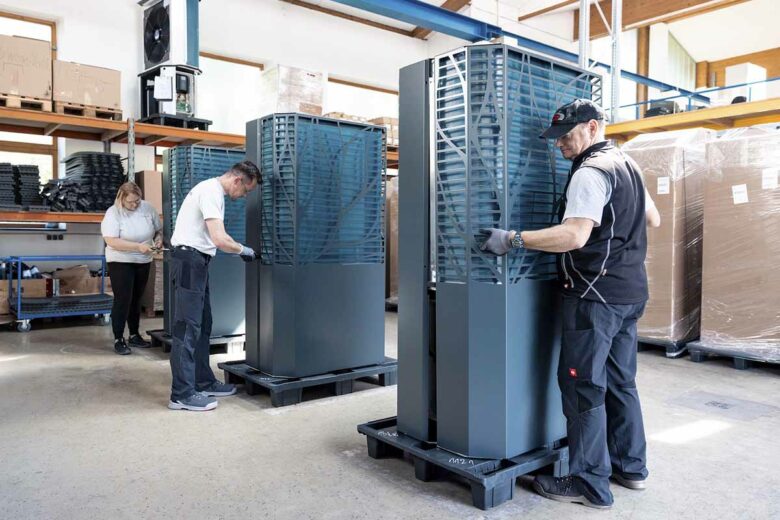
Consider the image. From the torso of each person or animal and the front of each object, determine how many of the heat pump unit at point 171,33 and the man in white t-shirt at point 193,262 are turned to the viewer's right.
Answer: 1

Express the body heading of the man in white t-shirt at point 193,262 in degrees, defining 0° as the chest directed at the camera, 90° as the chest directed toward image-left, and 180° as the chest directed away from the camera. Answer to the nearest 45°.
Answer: approximately 270°

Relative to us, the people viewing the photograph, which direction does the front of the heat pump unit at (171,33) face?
facing the viewer and to the left of the viewer

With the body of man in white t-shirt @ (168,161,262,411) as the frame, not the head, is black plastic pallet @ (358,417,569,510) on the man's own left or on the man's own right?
on the man's own right

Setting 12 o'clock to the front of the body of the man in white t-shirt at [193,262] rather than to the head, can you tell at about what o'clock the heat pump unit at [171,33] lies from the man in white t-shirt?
The heat pump unit is roughly at 9 o'clock from the man in white t-shirt.

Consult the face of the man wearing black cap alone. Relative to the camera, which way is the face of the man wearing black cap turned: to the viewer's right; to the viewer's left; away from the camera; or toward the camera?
to the viewer's left

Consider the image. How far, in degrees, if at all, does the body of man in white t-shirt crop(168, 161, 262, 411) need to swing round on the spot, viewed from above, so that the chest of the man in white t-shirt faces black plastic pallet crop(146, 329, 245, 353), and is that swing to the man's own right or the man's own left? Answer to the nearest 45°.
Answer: approximately 90° to the man's own left

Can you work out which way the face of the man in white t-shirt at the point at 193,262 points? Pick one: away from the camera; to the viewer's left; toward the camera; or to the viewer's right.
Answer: to the viewer's right

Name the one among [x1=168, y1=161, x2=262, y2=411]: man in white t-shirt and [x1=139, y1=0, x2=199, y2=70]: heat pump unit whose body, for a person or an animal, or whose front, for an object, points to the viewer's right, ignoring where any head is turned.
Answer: the man in white t-shirt

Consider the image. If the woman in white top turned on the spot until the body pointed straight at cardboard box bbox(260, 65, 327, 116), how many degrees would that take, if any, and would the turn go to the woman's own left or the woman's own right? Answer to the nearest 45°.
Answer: approximately 90° to the woman's own left

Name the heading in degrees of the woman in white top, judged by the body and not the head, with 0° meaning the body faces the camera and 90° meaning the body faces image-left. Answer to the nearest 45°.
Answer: approximately 315°

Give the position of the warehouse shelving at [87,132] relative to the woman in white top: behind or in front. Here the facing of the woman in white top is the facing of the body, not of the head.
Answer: behind

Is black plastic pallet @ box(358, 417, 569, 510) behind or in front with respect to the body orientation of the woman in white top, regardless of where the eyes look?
in front

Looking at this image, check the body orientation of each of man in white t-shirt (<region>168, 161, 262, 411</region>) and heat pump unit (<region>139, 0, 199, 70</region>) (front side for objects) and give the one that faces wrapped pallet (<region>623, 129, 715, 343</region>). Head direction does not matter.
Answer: the man in white t-shirt

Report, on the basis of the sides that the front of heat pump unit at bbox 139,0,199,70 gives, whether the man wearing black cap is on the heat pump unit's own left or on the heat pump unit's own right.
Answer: on the heat pump unit's own left

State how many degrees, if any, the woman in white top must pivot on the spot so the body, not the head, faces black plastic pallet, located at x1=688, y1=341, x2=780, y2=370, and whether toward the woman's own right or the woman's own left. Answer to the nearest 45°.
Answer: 0° — they already face it
